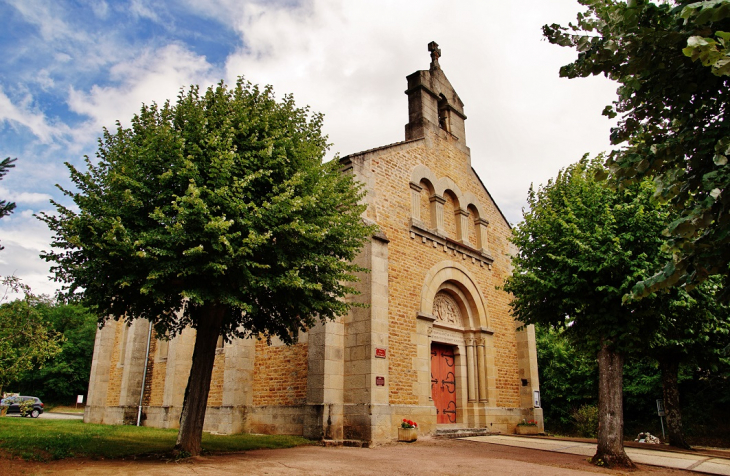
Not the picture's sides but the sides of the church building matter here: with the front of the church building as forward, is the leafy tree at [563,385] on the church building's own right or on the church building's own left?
on the church building's own left

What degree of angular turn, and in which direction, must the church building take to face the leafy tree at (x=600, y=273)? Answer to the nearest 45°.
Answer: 0° — it already faces it

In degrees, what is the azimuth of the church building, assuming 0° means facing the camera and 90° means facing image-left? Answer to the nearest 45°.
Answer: approximately 315°

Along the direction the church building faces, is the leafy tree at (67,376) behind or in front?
behind

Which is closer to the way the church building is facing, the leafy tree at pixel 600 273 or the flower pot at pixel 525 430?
the leafy tree

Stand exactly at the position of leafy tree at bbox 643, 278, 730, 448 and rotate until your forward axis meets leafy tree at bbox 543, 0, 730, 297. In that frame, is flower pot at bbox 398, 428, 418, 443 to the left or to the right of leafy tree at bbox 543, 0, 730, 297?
right

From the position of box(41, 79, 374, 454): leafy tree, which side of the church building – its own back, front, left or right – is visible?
right

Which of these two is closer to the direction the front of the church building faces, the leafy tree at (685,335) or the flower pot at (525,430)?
the leafy tree

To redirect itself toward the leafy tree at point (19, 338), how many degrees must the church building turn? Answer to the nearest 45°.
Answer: approximately 180°
